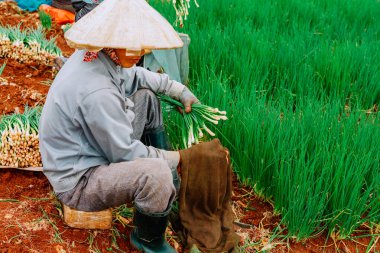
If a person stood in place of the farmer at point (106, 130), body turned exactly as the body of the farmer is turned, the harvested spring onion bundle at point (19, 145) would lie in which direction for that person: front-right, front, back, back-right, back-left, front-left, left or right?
back-left

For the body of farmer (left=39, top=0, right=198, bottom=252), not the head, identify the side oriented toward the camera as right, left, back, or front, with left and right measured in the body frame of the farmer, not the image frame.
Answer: right
